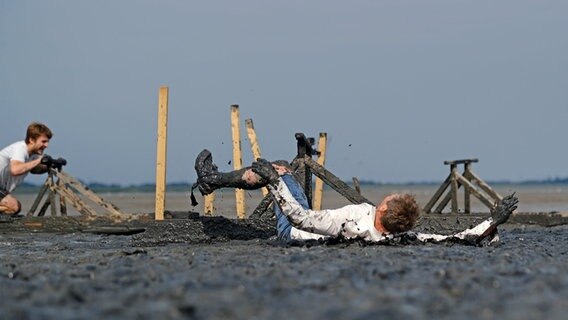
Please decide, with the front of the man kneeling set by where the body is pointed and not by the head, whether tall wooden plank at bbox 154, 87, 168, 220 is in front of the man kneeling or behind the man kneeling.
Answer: in front

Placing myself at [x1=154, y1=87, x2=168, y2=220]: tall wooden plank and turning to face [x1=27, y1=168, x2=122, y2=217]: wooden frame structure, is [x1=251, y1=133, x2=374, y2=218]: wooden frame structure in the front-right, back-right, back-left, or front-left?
back-right

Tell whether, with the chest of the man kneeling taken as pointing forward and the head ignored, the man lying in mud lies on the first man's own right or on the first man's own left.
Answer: on the first man's own right

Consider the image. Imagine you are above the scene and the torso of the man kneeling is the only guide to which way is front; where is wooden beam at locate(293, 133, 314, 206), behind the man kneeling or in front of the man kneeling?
in front

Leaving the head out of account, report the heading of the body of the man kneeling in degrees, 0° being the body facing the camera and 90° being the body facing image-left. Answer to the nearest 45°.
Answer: approximately 270°

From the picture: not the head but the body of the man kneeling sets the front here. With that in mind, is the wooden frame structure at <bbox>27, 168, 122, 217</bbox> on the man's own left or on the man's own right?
on the man's own left
